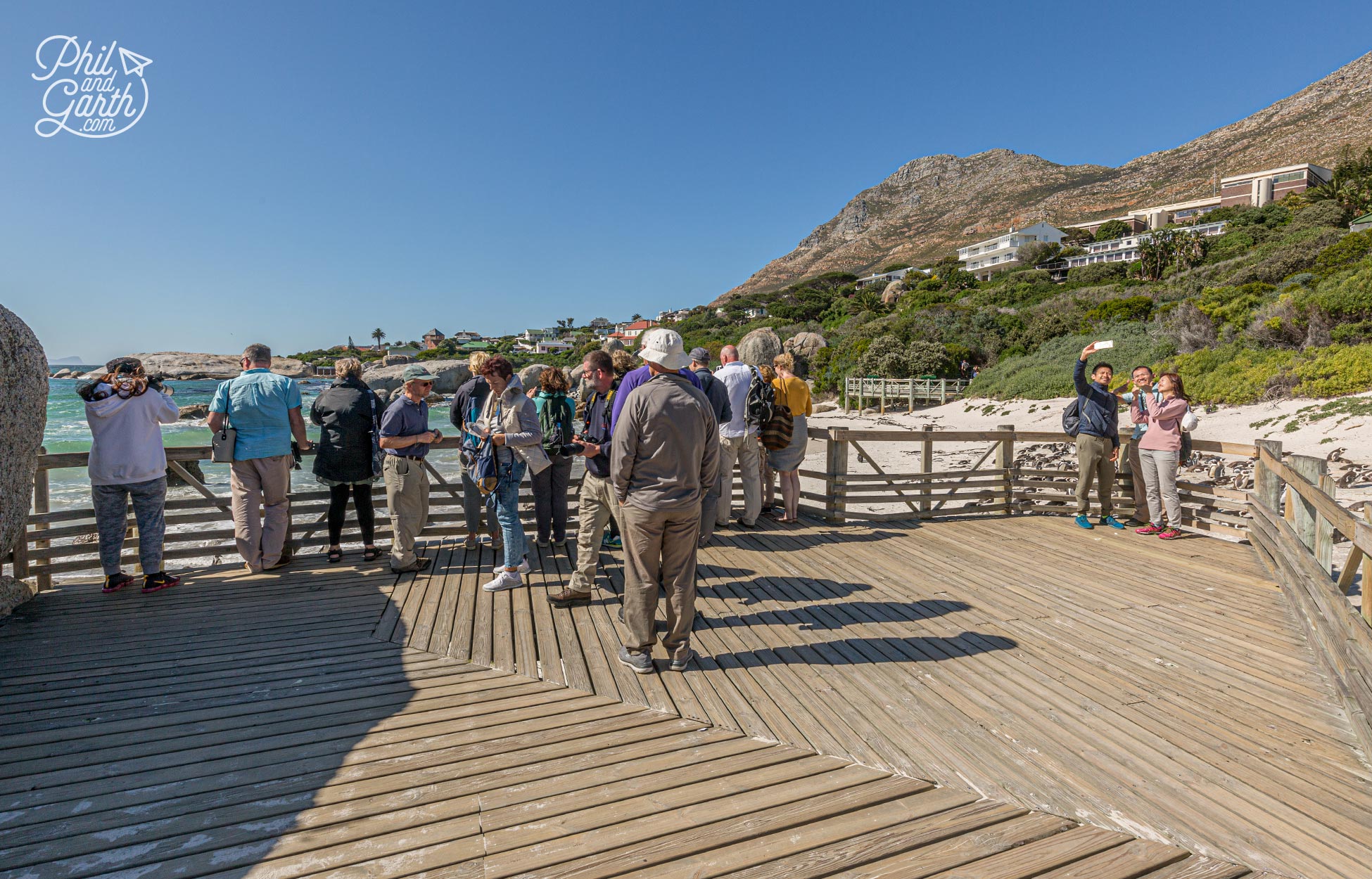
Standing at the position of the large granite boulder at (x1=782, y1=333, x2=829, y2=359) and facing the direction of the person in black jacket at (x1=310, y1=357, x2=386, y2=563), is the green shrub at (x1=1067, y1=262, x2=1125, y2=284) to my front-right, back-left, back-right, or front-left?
back-left

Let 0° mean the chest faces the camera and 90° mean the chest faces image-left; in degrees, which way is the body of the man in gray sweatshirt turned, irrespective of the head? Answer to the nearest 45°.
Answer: approximately 180°

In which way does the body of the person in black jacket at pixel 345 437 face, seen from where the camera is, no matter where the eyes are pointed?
away from the camera

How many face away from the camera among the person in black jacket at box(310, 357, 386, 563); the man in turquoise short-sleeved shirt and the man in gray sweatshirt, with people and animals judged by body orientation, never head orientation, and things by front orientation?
3

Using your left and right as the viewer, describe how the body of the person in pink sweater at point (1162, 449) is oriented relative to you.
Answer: facing the viewer and to the left of the viewer

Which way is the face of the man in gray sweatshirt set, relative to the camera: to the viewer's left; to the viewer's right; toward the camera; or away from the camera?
away from the camera

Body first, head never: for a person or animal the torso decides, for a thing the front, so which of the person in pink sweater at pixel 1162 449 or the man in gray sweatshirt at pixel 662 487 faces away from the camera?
the man in gray sweatshirt

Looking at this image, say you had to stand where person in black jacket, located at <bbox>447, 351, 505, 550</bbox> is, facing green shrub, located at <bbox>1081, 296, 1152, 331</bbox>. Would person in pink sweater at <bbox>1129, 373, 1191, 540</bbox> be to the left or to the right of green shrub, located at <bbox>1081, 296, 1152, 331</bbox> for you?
right

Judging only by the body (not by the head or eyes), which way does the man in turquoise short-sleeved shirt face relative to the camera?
away from the camera

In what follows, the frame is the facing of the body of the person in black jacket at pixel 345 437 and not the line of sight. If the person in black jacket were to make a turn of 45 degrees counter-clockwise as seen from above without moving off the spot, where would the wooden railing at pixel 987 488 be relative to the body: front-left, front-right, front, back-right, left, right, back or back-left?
back-right
